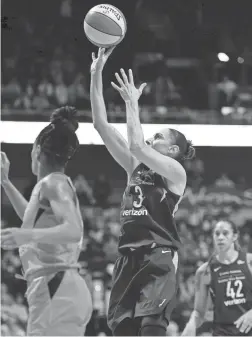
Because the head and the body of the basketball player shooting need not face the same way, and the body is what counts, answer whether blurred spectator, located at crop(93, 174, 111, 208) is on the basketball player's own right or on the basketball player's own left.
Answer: on the basketball player's own right

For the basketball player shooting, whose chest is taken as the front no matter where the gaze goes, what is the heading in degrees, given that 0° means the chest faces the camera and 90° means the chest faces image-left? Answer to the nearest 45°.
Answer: approximately 45°

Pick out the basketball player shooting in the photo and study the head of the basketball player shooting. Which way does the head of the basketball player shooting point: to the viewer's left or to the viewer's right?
to the viewer's left

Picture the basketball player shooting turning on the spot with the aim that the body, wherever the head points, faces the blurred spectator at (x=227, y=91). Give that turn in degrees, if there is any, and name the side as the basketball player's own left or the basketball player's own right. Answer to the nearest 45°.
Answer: approximately 135° to the basketball player's own right
